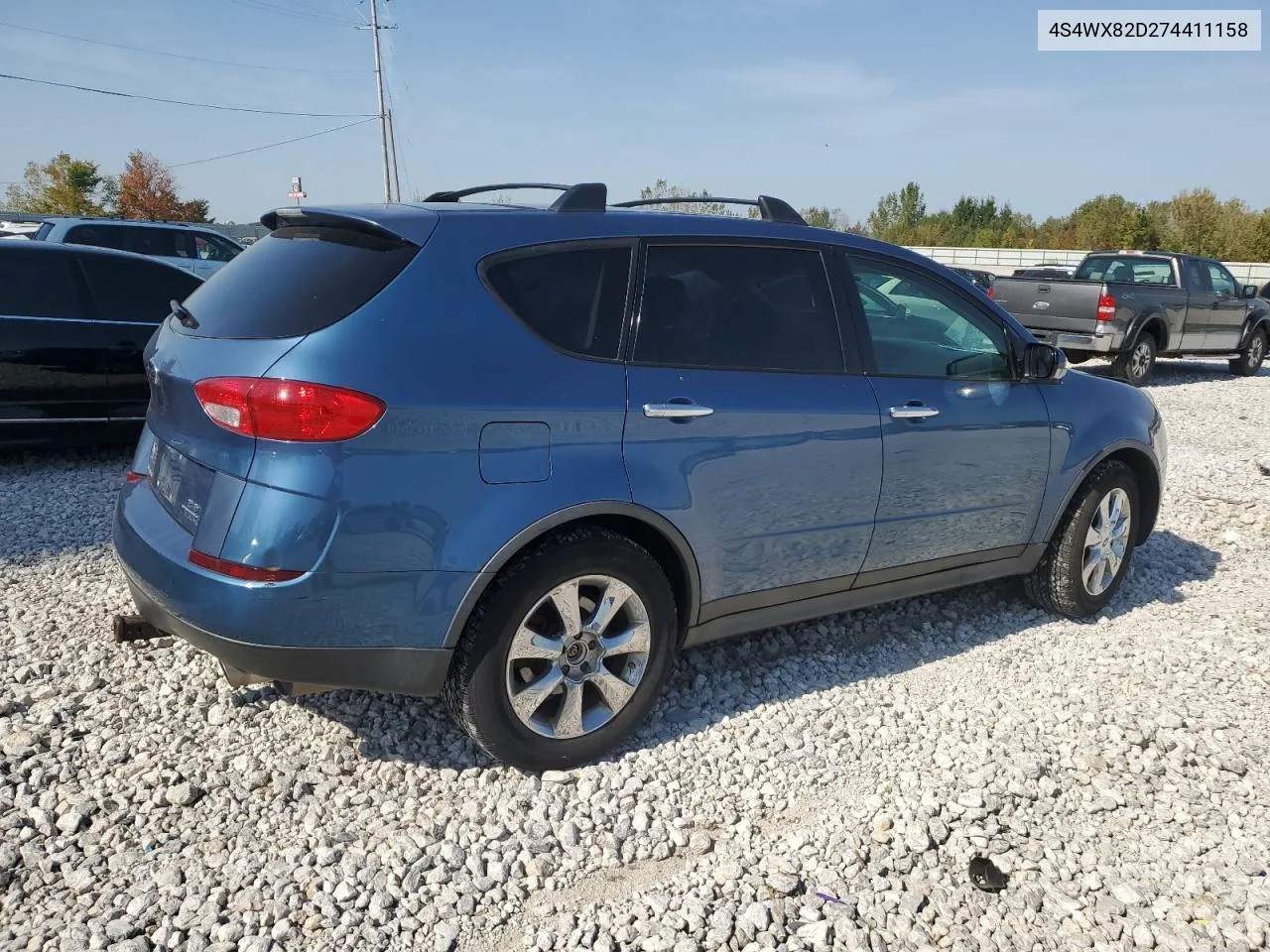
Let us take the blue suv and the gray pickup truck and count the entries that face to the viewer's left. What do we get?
0

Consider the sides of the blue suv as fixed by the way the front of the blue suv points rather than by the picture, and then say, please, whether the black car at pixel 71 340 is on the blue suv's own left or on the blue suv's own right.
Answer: on the blue suv's own left

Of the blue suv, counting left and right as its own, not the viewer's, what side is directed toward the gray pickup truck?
front

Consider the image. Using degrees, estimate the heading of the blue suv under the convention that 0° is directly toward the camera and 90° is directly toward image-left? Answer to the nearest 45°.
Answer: approximately 225°

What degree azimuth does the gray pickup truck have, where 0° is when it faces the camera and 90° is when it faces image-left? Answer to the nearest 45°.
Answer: approximately 225°

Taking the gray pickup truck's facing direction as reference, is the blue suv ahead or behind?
behind

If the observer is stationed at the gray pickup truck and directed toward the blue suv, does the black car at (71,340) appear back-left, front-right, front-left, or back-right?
front-right

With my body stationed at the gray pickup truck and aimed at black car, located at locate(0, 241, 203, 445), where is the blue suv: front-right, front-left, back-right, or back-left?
front-left

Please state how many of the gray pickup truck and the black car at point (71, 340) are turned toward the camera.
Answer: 0
